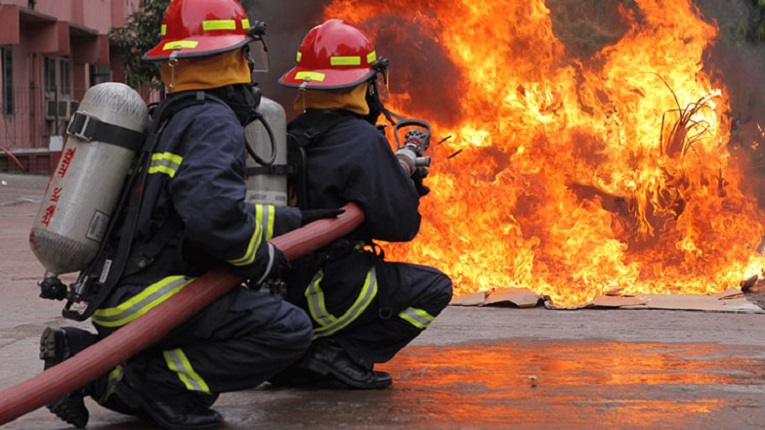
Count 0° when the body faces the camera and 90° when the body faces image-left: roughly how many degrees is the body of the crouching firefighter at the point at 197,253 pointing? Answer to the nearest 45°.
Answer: approximately 270°

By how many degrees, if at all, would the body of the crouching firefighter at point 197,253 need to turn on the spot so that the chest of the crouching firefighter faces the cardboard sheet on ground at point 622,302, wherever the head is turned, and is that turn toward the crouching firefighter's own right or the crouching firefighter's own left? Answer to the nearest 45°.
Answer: approximately 45° to the crouching firefighter's own left

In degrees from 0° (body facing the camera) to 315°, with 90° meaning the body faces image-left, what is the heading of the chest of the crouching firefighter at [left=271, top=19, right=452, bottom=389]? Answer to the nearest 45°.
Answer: approximately 270°

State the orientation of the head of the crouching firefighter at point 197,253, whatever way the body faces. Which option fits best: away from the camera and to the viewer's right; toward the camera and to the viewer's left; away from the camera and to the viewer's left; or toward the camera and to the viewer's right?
away from the camera and to the viewer's right

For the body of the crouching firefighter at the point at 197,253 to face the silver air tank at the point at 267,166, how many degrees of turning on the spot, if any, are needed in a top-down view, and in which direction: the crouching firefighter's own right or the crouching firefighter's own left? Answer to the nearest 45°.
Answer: approximately 45° to the crouching firefighter's own left

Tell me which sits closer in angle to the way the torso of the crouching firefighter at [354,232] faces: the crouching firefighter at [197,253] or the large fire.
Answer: the large fire

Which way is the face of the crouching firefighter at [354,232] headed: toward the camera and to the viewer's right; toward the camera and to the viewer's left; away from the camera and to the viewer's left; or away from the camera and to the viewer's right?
away from the camera and to the viewer's right

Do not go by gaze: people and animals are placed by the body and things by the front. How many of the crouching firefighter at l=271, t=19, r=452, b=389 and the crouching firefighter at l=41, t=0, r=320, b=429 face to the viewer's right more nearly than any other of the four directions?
2
